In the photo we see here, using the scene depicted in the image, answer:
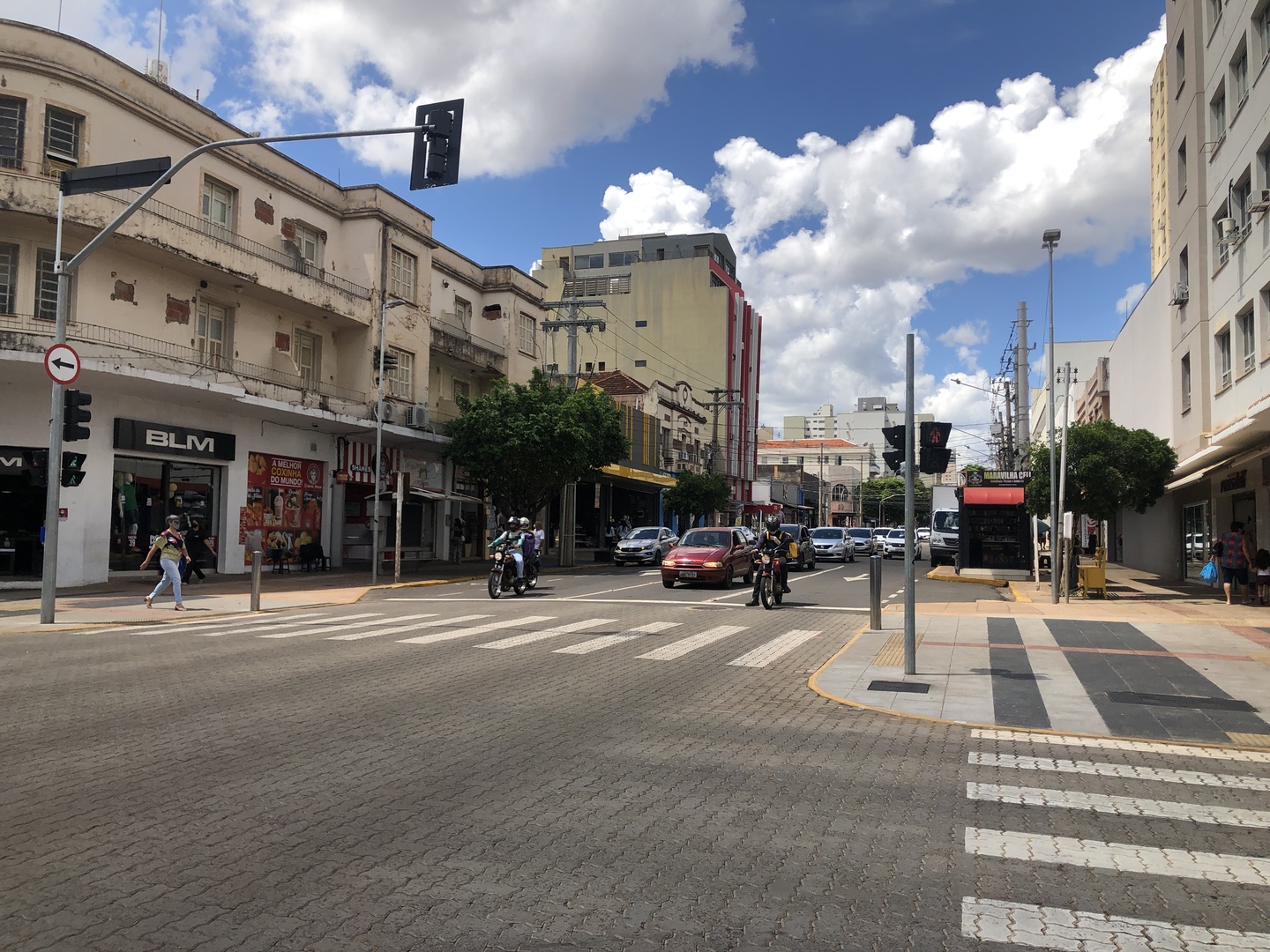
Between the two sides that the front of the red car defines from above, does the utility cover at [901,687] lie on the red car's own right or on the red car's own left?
on the red car's own left

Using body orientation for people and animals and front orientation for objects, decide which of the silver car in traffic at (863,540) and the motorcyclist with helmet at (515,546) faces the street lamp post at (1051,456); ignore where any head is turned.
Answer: the silver car in traffic

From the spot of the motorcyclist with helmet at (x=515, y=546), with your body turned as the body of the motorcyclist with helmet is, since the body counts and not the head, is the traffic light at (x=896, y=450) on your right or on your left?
on your left

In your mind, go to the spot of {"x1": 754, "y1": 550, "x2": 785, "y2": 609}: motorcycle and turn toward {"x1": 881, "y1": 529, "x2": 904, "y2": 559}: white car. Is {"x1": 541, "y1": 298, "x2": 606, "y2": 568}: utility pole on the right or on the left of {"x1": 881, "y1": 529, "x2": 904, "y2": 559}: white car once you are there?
left

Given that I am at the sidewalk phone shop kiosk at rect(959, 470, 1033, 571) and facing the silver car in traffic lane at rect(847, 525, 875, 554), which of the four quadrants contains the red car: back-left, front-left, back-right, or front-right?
back-left

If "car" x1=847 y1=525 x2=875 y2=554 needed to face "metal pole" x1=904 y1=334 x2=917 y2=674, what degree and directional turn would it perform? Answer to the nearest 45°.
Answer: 0° — it already faces it

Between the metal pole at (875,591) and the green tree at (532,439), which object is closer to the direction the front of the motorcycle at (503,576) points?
the metal pole

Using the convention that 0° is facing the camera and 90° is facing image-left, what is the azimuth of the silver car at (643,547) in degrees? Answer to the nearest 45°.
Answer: approximately 45°

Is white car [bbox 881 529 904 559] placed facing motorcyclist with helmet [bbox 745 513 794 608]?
yes
